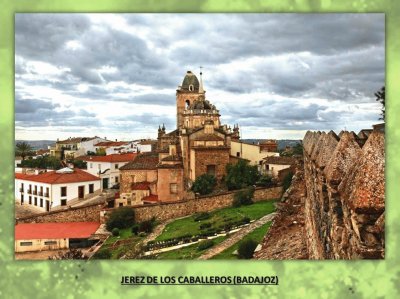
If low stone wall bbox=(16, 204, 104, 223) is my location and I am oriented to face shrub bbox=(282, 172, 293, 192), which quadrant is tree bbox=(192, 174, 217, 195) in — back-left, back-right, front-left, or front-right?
front-left

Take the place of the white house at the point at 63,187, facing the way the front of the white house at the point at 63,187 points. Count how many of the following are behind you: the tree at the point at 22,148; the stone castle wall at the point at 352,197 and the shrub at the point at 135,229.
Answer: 1

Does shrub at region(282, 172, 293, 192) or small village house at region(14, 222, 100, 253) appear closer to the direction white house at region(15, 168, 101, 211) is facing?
the small village house

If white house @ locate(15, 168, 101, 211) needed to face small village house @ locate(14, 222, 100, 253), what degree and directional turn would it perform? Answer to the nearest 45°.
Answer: approximately 45° to its left

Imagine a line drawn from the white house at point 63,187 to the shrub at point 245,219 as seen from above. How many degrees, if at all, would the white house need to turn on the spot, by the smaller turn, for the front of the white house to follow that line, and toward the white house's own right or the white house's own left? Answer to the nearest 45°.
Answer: approximately 135° to the white house's own left

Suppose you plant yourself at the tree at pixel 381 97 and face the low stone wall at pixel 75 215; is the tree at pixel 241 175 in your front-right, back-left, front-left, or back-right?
front-right

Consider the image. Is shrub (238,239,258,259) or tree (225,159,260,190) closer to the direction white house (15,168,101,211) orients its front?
the shrub
